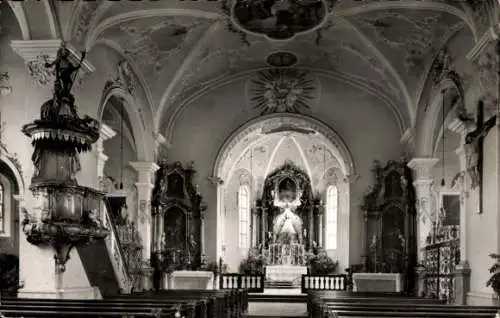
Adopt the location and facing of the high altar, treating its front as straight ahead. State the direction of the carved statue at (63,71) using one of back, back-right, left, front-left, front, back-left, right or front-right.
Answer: front

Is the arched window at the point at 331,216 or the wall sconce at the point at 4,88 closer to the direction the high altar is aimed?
the wall sconce

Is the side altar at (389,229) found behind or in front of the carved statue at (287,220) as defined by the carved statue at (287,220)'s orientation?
in front

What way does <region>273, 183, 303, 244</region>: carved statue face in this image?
toward the camera

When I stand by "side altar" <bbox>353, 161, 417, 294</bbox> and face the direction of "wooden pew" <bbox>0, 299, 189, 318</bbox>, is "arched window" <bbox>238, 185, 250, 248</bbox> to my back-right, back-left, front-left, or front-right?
back-right

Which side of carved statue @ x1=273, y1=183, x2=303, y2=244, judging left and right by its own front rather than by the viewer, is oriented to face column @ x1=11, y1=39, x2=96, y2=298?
front

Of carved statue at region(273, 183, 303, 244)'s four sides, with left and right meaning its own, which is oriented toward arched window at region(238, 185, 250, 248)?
right

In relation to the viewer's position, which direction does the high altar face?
facing the viewer

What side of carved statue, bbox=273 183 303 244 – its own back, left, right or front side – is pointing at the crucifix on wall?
front

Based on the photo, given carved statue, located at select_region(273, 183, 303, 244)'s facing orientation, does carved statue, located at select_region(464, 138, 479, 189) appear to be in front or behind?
in front

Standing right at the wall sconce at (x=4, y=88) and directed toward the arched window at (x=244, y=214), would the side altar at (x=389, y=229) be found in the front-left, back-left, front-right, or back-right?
front-right
